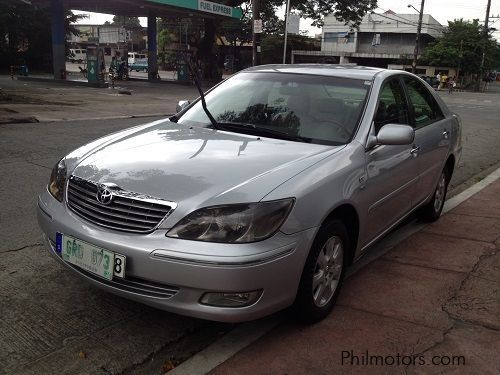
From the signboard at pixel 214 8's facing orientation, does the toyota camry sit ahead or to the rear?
ahead

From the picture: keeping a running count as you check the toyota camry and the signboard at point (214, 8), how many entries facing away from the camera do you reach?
0

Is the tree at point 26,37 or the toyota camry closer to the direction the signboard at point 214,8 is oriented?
the toyota camry

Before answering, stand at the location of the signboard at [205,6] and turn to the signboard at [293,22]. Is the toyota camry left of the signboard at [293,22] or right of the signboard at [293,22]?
right

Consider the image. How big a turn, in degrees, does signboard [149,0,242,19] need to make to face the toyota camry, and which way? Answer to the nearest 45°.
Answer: approximately 45° to its right

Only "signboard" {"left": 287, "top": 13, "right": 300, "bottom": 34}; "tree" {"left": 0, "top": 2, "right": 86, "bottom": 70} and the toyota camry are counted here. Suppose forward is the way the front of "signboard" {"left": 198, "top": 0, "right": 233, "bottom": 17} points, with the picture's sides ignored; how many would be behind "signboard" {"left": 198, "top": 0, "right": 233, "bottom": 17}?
1

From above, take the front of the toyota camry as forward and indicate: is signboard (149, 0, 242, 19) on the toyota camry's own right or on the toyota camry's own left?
on the toyota camry's own right

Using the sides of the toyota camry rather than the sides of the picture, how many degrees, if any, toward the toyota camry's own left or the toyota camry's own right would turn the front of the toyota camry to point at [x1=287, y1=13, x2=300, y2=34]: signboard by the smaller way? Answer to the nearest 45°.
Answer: approximately 135° to the toyota camry's own right

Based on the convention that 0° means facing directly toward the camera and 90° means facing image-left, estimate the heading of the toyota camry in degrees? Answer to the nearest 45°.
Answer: approximately 45°

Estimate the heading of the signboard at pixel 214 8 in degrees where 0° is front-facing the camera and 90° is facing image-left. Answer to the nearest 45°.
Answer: approximately 315°

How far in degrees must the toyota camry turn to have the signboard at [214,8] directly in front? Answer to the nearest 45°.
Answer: approximately 135° to its right
